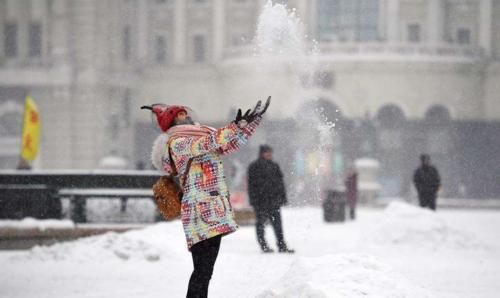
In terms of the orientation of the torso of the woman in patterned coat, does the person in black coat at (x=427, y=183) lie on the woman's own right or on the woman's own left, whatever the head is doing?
on the woman's own left

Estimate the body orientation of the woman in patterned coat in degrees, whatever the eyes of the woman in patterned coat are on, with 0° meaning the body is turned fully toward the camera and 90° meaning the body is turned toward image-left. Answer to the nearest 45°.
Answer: approximately 270°

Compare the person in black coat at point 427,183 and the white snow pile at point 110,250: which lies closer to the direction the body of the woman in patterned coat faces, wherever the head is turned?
the person in black coat

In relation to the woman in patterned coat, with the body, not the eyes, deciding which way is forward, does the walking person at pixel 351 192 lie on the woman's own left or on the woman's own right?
on the woman's own left

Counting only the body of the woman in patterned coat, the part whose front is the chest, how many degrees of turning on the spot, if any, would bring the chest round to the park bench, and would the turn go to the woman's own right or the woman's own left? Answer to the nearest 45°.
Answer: approximately 90° to the woman's own left

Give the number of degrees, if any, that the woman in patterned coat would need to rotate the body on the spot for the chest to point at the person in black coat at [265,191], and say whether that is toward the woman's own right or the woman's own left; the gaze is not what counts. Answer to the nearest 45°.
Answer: approximately 90° to the woman's own left

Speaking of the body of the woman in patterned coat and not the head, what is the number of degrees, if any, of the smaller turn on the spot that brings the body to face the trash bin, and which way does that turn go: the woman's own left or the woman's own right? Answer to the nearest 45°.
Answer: approximately 90° to the woman's own left

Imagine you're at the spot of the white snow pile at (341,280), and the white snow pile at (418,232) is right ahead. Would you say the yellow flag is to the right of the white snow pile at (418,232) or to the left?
left
